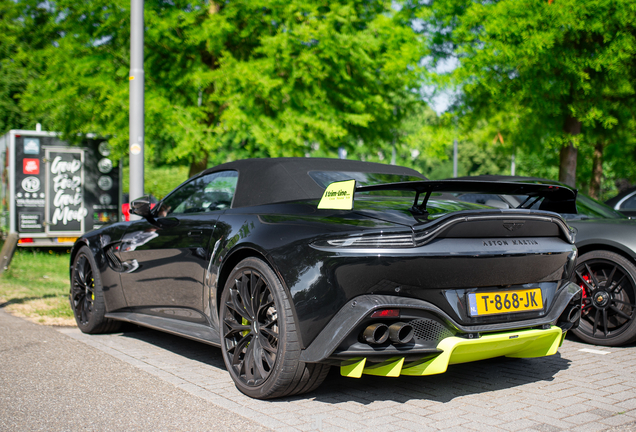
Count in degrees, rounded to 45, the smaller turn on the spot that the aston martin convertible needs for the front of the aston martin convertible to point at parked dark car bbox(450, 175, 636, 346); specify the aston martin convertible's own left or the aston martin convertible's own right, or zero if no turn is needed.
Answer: approximately 90° to the aston martin convertible's own right

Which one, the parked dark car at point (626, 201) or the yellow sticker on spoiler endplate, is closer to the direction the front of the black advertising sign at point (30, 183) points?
the yellow sticker on spoiler endplate

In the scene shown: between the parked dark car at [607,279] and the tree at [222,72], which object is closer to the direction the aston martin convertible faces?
the tree

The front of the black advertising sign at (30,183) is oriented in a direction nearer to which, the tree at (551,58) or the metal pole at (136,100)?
the metal pole

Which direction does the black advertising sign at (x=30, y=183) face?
toward the camera

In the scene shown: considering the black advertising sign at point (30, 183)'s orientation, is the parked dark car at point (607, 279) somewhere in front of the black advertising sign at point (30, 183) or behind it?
in front

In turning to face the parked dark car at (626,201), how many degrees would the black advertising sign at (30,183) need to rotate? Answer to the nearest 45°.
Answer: approximately 45° to its left

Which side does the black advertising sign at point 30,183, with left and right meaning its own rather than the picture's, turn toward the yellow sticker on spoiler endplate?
front

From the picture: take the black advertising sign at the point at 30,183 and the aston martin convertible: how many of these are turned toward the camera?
1

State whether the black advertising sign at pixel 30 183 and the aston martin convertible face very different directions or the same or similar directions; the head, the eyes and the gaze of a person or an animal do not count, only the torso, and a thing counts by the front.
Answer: very different directions

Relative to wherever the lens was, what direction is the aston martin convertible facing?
facing away from the viewer and to the left of the viewer

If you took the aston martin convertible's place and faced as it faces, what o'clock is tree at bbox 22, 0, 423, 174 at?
The tree is roughly at 1 o'clock from the aston martin convertible.
